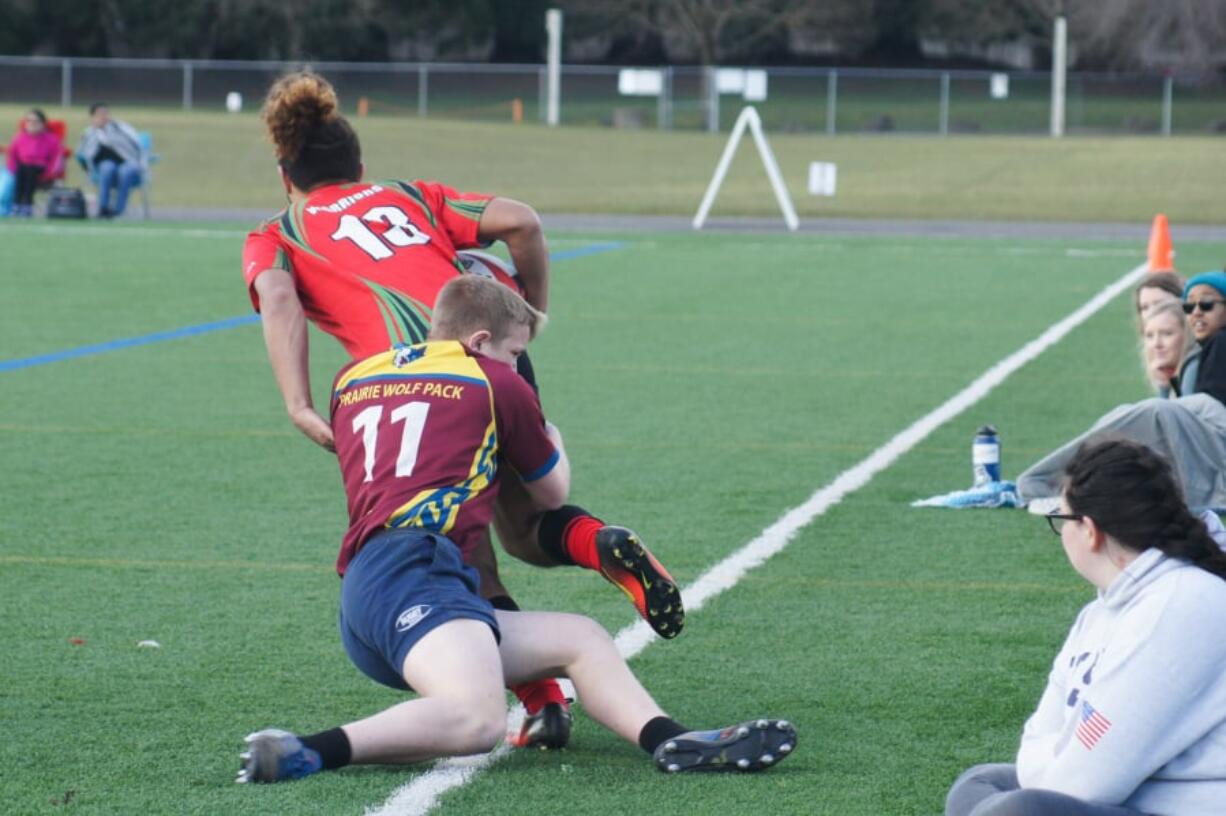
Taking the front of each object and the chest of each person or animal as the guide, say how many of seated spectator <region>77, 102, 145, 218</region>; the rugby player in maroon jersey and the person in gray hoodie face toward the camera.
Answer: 1

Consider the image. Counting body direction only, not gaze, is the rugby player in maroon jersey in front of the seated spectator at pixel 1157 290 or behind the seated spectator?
in front

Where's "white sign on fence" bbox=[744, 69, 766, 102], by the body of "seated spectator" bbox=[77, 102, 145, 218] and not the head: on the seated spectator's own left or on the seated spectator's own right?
on the seated spectator's own left

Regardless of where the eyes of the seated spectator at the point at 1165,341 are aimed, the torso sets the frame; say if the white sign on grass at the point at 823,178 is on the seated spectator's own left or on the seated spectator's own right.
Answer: on the seated spectator's own right

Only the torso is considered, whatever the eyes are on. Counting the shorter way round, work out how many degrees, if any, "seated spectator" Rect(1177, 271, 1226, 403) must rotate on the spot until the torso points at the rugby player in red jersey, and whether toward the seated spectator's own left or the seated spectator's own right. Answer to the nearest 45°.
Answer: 0° — they already face them

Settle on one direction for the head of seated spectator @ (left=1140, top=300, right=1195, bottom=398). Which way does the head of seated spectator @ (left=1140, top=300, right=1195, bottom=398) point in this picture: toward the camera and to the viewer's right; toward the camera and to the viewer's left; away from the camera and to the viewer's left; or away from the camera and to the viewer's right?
toward the camera and to the viewer's left

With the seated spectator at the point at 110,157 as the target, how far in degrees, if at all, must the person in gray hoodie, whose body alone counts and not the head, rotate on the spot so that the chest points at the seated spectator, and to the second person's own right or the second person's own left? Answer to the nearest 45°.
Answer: approximately 45° to the second person's own right

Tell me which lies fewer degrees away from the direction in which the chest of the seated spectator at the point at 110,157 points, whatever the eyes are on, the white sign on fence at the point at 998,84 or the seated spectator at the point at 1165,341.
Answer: the seated spectator

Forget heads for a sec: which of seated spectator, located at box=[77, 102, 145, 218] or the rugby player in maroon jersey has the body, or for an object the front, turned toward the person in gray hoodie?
the seated spectator

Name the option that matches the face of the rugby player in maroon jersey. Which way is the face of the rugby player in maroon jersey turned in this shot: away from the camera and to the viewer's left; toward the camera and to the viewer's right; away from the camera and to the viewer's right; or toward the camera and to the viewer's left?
away from the camera and to the viewer's right

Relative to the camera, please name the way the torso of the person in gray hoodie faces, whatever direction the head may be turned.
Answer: to the viewer's left

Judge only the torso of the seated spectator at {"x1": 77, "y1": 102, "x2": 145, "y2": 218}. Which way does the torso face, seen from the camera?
toward the camera

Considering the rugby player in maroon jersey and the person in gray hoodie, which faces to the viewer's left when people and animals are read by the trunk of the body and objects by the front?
the person in gray hoodie

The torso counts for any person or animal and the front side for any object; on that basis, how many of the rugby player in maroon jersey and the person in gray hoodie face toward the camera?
0

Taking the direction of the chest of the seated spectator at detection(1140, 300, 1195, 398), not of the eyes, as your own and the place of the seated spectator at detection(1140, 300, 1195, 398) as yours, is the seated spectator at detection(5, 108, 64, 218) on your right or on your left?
on your right

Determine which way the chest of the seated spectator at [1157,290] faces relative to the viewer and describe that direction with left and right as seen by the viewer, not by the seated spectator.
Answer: facing the viewer and to the left of the viewer
